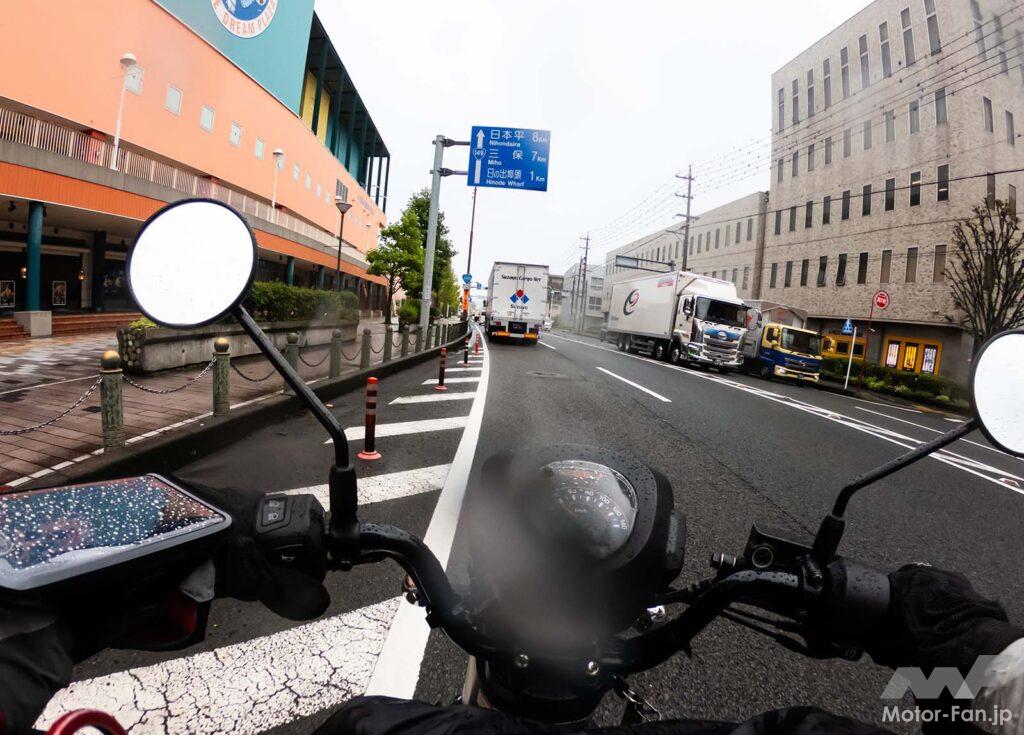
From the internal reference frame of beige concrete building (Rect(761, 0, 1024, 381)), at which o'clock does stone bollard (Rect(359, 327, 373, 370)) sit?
The stone bollard is roughly at 11 o'clock from the beige concrete building.

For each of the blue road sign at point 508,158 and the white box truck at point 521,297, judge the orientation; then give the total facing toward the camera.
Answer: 1

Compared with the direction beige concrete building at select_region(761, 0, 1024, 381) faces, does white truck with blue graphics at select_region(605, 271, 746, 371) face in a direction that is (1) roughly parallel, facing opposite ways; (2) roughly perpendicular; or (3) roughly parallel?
roughly perpendicular

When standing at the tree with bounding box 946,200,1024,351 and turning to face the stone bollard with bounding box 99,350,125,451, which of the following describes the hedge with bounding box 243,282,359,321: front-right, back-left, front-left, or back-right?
front-right

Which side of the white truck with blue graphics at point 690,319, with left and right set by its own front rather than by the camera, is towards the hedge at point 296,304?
right

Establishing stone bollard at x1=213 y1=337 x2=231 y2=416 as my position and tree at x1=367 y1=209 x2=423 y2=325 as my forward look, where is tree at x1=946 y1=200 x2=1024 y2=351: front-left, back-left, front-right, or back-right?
front-right

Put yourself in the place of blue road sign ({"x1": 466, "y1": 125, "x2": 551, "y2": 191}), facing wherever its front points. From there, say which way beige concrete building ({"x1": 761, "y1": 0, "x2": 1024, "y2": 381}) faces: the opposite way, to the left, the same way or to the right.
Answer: to the right

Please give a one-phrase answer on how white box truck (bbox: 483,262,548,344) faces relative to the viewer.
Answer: facing away from the viewer

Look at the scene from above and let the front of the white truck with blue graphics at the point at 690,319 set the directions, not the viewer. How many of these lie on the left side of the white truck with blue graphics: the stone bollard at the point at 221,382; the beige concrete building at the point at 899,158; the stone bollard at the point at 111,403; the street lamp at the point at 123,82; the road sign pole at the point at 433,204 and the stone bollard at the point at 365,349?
1

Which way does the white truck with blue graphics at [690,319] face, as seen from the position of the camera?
facing the viewer and to the right of the viewer

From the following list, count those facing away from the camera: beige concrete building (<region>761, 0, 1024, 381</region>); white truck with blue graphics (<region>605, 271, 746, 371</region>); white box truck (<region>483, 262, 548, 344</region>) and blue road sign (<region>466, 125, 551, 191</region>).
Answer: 1

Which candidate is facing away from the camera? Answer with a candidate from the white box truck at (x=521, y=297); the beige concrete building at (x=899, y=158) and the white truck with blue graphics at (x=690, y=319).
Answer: the white box truck

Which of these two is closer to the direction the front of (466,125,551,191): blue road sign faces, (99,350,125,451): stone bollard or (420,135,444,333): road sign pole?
the stone bollard

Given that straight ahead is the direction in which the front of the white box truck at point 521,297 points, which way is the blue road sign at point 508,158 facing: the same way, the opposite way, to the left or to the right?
the opposite way

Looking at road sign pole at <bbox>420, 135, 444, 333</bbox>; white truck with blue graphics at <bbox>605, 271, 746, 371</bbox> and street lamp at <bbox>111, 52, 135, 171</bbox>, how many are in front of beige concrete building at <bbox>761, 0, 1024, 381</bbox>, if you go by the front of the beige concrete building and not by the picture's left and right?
3

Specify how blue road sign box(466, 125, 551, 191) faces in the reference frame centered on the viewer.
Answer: facing the viewer

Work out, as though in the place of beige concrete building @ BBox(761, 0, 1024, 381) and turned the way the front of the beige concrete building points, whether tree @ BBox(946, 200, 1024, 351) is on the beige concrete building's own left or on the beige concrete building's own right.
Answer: on the beige concrete building's own left
